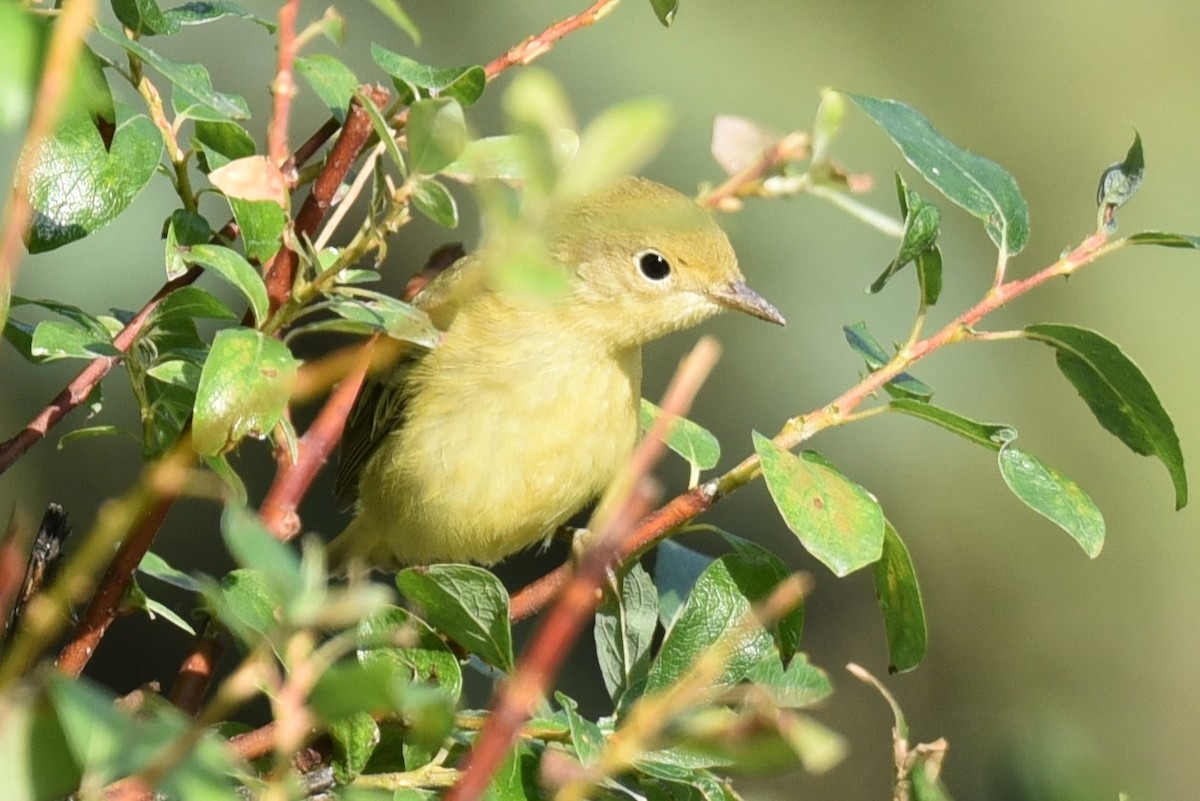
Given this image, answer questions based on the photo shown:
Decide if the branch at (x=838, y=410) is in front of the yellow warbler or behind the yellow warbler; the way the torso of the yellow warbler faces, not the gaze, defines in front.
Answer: in front

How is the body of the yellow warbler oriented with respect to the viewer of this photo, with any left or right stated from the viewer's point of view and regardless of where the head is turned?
facing the viewer and to the right of the viewer

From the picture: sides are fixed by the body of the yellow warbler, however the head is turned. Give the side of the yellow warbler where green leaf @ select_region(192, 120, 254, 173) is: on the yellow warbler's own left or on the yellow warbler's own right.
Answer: on the yellow warbler's own right

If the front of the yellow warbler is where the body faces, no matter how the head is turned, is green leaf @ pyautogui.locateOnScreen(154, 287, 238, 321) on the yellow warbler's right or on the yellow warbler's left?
on the yellow warbler's right

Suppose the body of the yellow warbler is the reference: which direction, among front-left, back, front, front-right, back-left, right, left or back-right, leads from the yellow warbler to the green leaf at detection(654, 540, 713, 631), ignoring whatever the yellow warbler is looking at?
front-left

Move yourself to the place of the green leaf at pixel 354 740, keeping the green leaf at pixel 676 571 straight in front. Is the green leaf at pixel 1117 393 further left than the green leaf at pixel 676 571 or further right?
right

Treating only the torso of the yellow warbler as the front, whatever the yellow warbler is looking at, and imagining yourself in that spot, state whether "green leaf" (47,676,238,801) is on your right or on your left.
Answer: on your right

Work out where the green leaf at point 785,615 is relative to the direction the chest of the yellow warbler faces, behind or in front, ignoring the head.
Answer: in front
